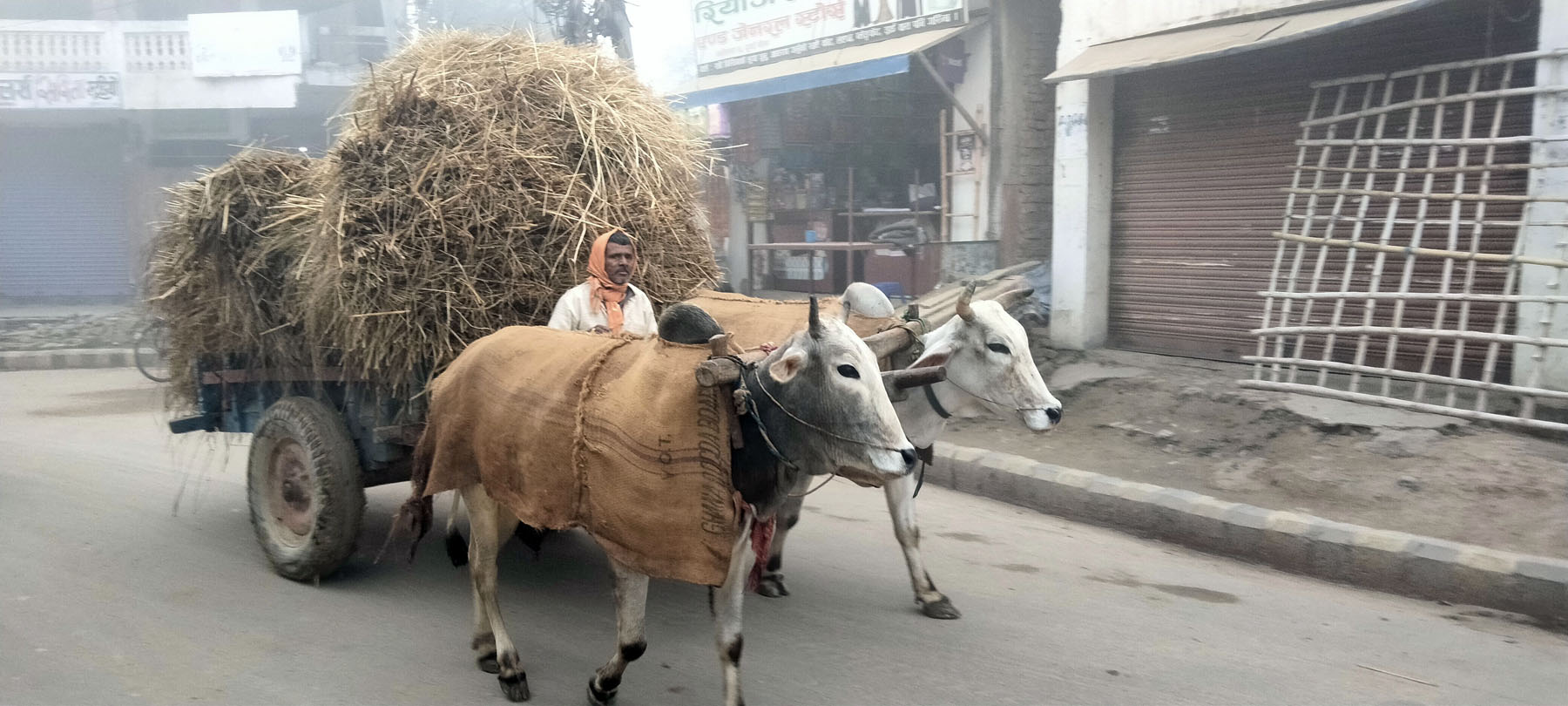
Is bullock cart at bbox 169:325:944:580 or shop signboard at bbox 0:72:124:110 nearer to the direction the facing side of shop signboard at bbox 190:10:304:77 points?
the bullock cart

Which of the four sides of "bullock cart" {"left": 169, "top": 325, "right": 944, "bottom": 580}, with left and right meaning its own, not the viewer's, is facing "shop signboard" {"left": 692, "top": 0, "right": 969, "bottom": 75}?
left

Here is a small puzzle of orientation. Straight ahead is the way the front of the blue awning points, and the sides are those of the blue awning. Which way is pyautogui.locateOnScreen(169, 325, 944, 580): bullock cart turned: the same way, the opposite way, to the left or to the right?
to the left

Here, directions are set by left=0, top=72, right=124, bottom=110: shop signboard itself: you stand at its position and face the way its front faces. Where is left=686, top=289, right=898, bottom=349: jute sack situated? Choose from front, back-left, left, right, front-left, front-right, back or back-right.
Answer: front

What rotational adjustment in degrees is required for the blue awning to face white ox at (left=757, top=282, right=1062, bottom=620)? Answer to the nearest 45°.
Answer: approximately 45° to its left

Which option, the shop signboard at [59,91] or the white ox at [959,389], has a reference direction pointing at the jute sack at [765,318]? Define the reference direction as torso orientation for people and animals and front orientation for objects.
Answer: the shop signboard

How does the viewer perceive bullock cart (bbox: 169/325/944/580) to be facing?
facing the viewer and to the right of the viewer

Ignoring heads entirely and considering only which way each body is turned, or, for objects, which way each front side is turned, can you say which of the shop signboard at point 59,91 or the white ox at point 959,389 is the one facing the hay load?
the shop signboard

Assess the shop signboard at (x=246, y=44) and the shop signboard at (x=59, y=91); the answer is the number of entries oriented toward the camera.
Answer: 2

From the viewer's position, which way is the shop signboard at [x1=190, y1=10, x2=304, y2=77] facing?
facing the viewer

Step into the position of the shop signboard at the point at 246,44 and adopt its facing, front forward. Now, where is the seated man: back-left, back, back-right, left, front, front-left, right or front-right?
front

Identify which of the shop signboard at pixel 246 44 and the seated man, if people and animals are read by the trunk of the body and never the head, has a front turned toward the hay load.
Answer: the shop signboard

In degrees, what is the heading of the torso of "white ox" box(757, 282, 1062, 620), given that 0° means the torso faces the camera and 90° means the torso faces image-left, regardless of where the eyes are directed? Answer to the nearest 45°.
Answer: approximately 315°

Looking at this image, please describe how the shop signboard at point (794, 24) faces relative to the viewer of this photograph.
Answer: facing the viewer and to the left of the viewer

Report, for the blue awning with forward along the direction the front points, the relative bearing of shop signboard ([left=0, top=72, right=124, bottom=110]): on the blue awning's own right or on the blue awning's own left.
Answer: on the blue awning's own right

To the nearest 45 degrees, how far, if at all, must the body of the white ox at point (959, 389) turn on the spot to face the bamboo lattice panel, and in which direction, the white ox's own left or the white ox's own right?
approximately 90° to the white ox's own left
